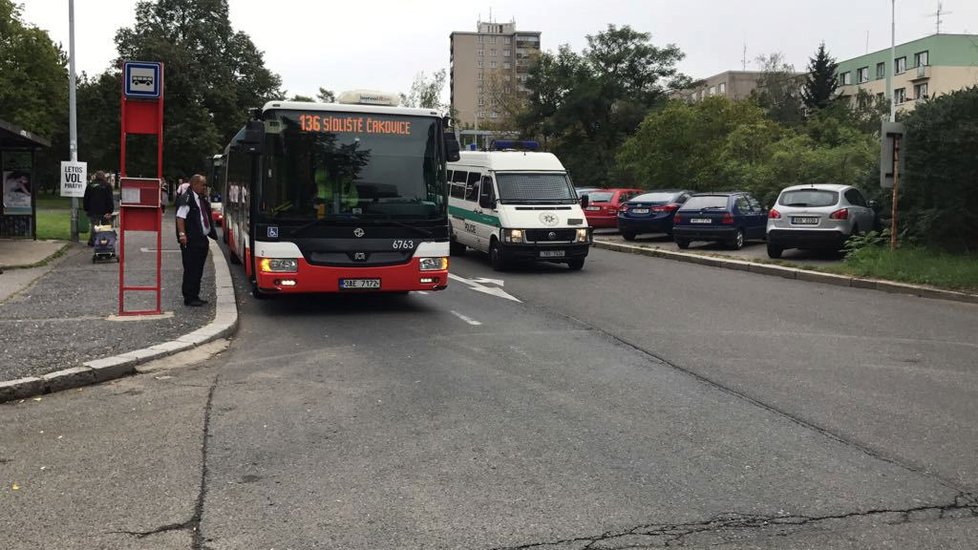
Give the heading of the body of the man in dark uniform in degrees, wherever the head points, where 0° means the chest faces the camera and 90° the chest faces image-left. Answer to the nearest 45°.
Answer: approximately 315°

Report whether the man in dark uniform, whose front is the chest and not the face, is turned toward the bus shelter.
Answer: no

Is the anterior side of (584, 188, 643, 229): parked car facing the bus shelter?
no

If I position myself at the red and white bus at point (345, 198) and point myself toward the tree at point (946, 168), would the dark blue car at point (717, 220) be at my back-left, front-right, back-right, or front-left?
front-left

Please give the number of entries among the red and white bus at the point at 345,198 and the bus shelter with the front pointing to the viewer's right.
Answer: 1

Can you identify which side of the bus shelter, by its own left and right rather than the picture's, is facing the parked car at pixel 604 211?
front

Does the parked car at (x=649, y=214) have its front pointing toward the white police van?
no

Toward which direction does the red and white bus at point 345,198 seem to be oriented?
toward the camera

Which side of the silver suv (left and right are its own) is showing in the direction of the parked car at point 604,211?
left

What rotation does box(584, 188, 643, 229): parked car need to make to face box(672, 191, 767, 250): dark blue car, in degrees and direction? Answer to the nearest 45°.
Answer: approximately 135° to its right

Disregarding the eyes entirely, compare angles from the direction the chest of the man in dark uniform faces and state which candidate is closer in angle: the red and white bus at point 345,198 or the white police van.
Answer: the red and white bus

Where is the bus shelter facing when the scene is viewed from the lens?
facing to the right of the viewer

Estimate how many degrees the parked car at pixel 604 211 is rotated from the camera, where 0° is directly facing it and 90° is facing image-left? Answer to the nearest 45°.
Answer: approximately 225°
